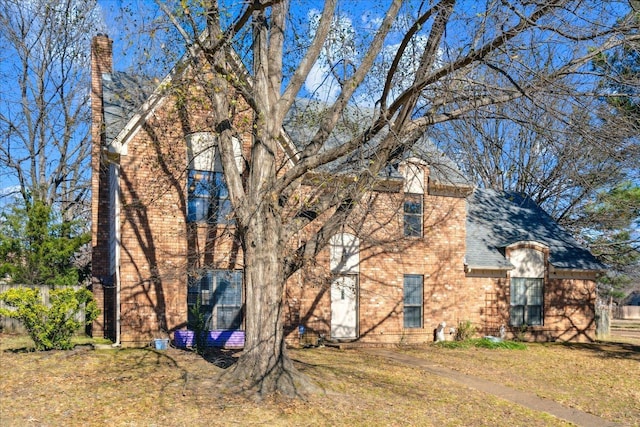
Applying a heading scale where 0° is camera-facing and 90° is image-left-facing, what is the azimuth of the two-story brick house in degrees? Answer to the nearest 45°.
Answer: approximately 0°

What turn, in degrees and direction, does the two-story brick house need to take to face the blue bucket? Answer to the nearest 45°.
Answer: approximately 45° to its right
